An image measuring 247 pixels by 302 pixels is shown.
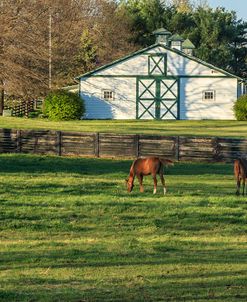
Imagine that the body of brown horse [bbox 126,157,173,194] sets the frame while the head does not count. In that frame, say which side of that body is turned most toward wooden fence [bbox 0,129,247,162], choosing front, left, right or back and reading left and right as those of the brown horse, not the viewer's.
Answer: right

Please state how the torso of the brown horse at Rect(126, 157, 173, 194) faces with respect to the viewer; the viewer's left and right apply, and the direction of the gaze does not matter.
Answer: facing to the left of the viewer
